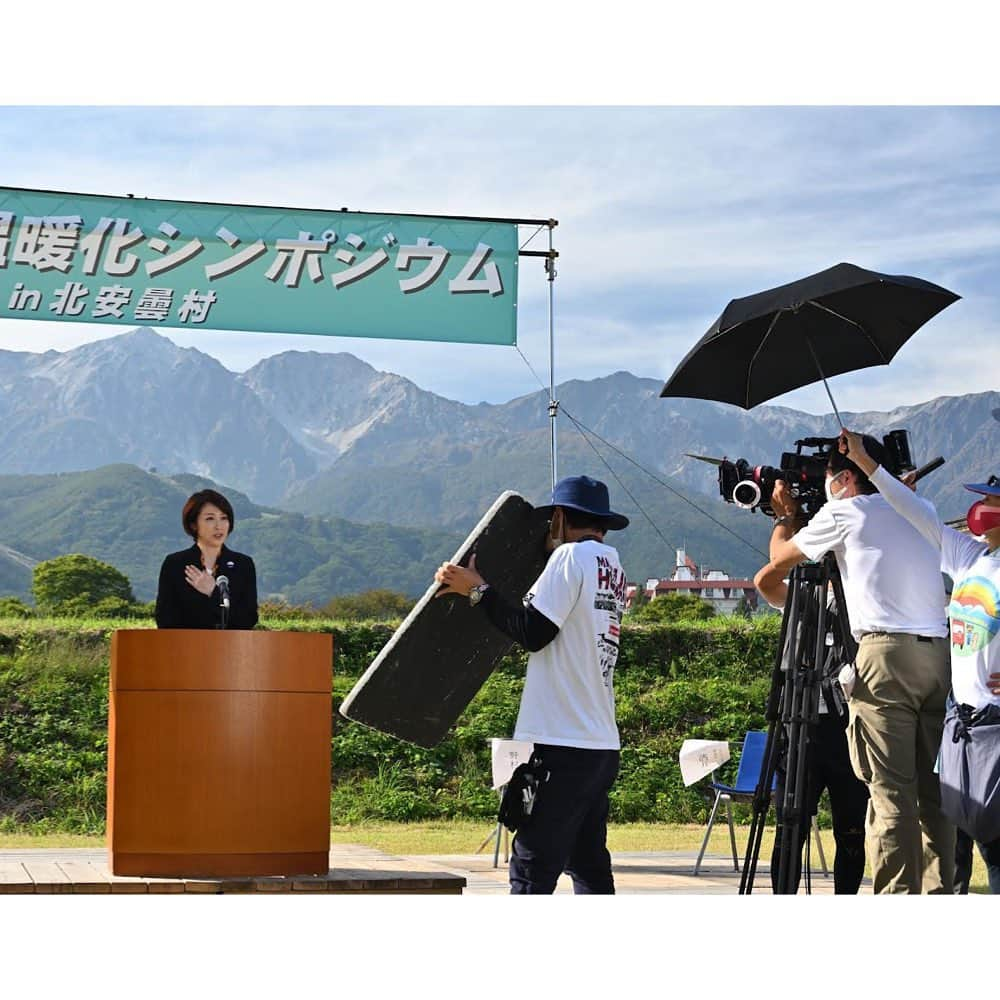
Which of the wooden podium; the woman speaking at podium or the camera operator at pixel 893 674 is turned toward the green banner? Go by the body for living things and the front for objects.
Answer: the camera operator

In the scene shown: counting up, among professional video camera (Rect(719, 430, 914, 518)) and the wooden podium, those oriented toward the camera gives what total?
1

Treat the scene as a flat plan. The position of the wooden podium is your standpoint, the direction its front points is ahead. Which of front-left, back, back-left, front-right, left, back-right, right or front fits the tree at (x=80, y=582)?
back

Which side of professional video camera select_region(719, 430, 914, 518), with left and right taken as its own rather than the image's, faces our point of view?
left

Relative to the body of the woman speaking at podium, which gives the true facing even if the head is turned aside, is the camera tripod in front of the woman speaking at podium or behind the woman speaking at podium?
in front

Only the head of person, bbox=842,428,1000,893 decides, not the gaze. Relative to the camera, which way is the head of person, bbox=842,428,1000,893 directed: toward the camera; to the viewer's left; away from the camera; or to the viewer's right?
to the viewer's left

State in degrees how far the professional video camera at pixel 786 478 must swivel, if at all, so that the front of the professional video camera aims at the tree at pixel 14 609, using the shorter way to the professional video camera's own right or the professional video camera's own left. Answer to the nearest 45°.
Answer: approximately 45° to the professional video camera's own right

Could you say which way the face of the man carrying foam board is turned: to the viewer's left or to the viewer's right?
to the viewer's left

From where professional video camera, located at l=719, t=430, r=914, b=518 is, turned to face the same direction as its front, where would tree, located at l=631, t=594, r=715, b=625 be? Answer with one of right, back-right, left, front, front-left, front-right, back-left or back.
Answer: right

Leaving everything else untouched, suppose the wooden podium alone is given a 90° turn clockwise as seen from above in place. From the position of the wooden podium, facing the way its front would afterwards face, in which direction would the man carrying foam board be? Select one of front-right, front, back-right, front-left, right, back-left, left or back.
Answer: back-left

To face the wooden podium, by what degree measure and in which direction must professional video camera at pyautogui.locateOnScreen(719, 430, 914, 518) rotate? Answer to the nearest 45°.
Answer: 0° — it already faces it

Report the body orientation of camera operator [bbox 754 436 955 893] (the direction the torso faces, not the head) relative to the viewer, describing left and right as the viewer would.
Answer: facing away from the viewer and to the left of the viewer
